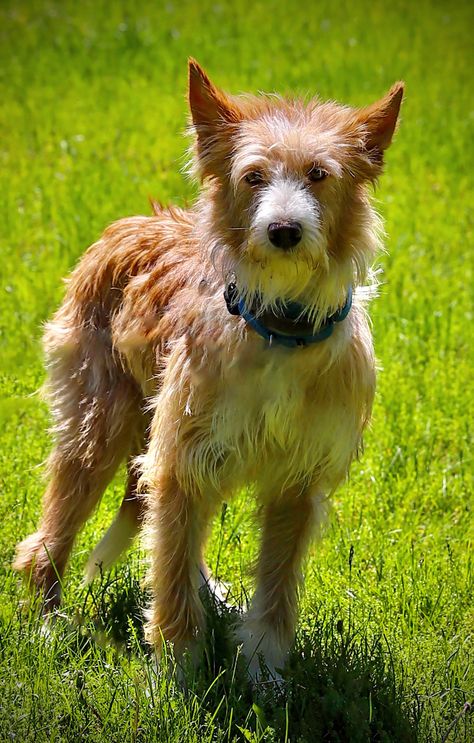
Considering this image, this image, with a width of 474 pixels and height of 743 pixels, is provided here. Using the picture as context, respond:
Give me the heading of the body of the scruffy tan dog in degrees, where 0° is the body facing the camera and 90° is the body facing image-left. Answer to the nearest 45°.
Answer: approximately 315°
